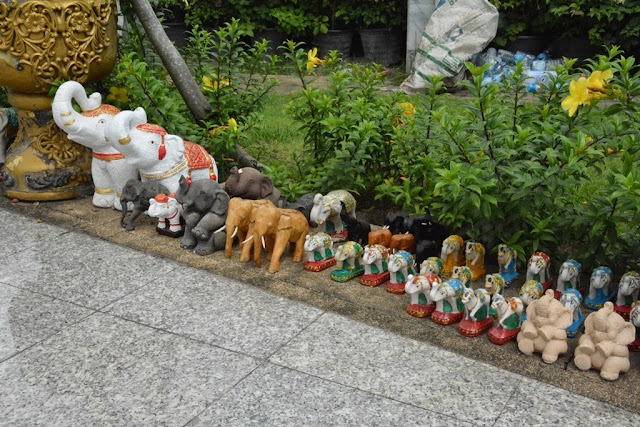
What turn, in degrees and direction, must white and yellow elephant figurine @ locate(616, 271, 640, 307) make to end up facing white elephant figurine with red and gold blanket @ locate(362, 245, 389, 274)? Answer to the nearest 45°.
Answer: approximately 45° to its right

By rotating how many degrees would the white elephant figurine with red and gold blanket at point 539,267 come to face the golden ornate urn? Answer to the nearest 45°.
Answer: approximately 45° to its right

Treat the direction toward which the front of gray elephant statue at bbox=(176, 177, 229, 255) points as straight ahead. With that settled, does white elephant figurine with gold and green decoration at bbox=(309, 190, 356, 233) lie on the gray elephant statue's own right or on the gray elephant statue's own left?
on the gray elephant statue's own left

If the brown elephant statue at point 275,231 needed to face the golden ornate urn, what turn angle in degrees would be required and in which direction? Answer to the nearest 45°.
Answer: approximately 90° to its right

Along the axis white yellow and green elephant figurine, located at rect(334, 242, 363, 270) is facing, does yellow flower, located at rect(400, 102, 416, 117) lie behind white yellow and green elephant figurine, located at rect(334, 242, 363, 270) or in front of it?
behind

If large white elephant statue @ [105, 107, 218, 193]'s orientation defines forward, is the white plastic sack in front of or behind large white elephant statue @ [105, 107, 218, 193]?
behind

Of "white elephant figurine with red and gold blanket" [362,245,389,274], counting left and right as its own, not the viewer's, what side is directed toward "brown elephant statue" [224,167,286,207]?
right

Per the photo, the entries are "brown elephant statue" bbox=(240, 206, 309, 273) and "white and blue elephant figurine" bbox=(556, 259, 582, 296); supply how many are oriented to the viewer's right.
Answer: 0

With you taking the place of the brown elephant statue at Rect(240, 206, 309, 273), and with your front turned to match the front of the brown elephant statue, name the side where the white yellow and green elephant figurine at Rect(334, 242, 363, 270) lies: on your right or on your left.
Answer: on your left

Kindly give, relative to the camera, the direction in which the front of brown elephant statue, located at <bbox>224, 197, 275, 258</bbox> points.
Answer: facing the viewer and to the left of the viewer

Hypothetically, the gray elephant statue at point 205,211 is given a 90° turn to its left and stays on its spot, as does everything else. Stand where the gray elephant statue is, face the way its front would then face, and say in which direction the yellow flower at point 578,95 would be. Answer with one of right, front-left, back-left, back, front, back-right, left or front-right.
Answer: front
